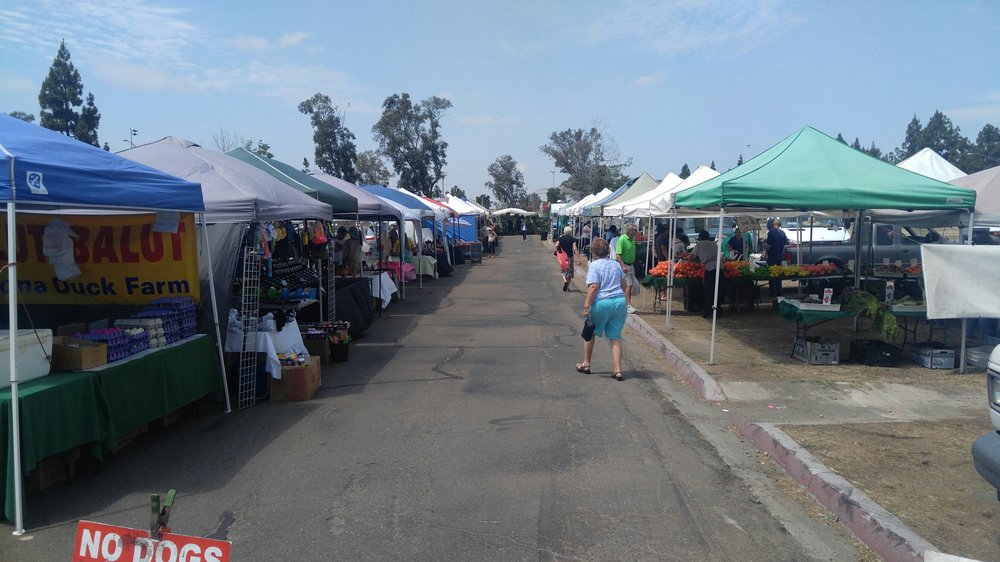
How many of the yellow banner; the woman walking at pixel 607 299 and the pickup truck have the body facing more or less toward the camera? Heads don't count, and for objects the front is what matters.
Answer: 1

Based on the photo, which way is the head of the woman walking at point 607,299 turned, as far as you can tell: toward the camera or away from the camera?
away from the camera

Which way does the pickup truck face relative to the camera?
to the viewer's right

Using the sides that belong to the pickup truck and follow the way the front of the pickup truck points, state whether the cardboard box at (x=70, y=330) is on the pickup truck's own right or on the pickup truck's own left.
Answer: on the pickup truck's own right

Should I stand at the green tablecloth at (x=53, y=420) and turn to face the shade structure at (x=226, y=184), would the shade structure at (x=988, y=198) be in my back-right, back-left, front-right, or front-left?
front-right

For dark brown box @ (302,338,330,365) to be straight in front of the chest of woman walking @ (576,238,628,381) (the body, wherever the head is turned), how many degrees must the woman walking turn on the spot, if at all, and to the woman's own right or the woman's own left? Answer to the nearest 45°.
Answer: approximately 45° to the woman's own left

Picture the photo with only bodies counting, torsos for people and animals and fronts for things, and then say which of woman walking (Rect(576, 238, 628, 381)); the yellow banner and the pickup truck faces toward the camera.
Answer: the yellow banner

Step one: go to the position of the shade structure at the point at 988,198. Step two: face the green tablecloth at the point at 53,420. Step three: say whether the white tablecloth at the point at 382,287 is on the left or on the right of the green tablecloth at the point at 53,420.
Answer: right

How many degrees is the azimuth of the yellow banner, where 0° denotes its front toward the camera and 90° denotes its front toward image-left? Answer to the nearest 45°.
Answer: approximately 0°

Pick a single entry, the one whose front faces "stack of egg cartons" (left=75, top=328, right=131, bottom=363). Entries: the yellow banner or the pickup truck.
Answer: the yellow banner

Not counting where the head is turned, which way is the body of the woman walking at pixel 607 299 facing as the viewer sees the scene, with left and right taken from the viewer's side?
facing away from the viewer and to the left of the viewer

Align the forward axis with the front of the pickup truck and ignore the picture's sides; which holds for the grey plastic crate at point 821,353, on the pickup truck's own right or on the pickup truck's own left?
on the pickup truck's own right
